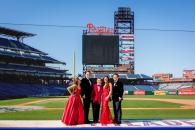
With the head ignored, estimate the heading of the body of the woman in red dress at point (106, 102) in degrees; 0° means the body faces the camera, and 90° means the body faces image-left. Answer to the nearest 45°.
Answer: approximately 45°

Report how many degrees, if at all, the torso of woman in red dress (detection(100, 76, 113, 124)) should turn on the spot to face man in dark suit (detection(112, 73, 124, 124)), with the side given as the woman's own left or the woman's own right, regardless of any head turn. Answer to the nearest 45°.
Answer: approximately 135° to the woman's own left

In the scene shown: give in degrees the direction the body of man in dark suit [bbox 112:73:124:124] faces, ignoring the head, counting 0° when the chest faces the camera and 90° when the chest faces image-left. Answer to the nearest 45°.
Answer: approximately 45°

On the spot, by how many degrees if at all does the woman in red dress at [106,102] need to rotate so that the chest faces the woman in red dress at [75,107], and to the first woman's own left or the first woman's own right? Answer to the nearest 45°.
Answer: approximately 45° to the first woman's own right

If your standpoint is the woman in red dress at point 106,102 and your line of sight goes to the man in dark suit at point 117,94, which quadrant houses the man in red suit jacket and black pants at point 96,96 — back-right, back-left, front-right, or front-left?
back-left

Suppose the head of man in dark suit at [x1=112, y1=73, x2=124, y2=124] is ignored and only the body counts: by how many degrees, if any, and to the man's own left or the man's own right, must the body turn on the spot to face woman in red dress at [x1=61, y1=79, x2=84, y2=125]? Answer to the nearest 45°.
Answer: approximately 45° to the man's own right

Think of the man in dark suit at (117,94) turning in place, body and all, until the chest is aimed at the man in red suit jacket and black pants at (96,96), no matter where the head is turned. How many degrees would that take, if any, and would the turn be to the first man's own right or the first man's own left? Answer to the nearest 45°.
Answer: approximately 45° to the first man's own right
